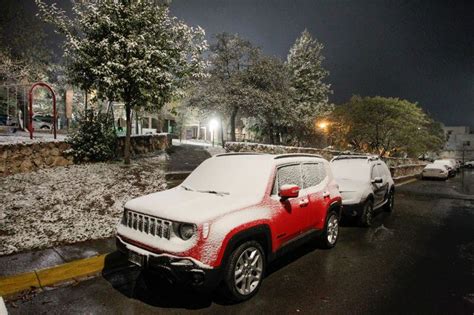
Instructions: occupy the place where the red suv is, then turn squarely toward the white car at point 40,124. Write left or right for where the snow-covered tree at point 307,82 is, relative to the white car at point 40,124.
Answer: right

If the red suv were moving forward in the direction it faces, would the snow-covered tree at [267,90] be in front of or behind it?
behind

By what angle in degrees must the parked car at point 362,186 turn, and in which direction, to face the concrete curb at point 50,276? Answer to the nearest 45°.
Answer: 0° — it already faces it

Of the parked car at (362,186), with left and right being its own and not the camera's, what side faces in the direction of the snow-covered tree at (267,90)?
right

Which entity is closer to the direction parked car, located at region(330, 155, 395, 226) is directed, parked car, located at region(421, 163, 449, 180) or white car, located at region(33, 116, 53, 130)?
the white car

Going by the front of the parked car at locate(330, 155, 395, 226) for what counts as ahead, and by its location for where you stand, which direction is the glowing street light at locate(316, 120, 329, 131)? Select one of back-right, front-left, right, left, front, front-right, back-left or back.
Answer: back-right

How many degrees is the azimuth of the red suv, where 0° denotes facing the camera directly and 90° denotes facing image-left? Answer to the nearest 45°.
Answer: approximately 45°

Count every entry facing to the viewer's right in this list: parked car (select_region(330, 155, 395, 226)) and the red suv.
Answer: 0

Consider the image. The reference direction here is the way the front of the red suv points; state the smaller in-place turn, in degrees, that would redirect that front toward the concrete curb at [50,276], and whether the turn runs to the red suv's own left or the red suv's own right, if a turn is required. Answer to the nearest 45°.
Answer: approximately 45° to the red suv's own right

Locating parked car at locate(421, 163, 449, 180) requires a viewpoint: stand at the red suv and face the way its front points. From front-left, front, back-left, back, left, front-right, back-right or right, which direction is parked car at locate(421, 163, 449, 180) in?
back

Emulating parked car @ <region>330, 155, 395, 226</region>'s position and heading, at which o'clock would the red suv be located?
The red suv is roughly at 11 o'clock from the parked car.

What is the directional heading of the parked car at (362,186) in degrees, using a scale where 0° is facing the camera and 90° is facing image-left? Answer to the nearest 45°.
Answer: approximately 45°
